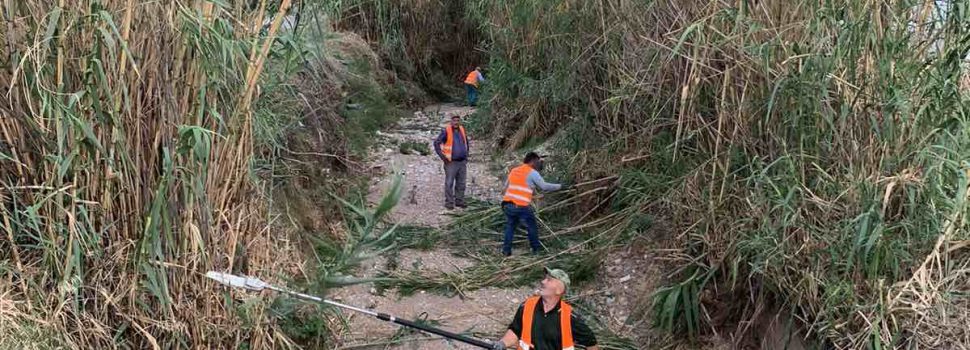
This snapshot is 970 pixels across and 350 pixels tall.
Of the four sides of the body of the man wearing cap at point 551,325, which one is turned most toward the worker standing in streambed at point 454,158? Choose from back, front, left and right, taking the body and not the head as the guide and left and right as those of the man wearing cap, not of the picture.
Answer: back

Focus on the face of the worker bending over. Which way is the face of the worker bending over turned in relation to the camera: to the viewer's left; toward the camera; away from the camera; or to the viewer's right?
to the viewer's right

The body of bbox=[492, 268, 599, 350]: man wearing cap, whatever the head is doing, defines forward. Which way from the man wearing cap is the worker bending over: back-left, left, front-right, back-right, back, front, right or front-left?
back

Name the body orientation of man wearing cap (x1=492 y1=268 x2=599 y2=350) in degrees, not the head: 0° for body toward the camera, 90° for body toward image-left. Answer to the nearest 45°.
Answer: approximately 0°

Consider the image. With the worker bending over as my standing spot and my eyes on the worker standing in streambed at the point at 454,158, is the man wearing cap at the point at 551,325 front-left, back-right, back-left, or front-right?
back-left

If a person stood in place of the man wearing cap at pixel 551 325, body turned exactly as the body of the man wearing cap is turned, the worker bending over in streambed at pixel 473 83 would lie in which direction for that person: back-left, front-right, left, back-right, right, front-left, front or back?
back
